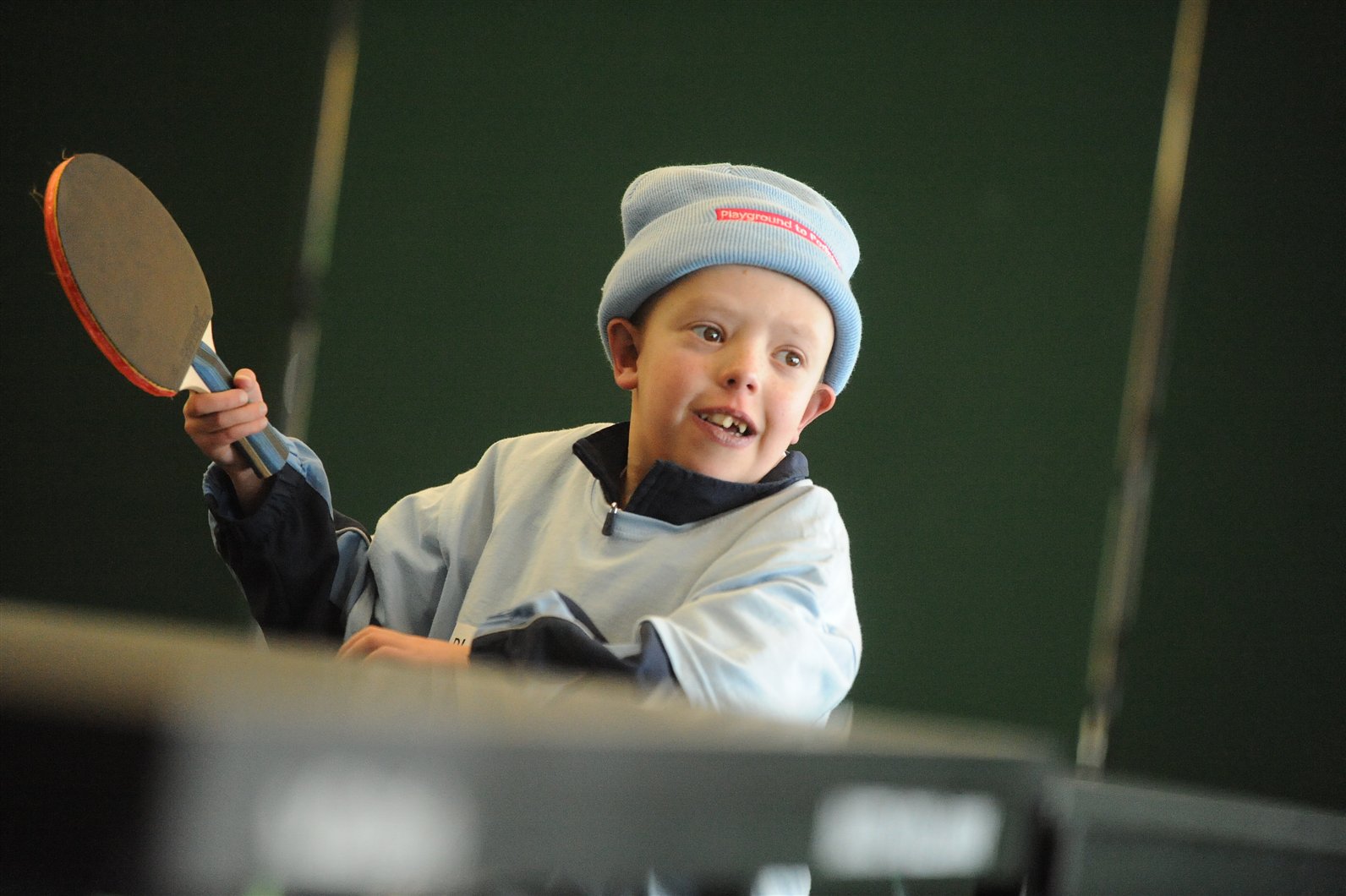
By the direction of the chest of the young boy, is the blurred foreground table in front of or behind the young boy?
in front

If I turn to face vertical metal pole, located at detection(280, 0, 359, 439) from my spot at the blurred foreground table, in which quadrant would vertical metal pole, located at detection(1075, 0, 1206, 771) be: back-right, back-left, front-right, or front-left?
front-right

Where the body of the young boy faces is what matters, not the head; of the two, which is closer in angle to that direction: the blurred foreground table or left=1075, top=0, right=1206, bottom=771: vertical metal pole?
the blurred foreground table

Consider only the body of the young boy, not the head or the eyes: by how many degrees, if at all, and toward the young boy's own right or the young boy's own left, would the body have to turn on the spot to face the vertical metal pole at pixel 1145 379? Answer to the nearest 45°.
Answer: approximately 135° to the young boy's own left

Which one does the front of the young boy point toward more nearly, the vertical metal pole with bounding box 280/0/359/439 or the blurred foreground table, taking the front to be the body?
the blurred foreground table

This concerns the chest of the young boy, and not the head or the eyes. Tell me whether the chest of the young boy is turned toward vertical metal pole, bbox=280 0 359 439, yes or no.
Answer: no

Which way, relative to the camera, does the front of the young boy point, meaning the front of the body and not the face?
toward the camera

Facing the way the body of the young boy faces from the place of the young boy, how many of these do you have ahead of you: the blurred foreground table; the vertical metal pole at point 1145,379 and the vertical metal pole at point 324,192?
1
